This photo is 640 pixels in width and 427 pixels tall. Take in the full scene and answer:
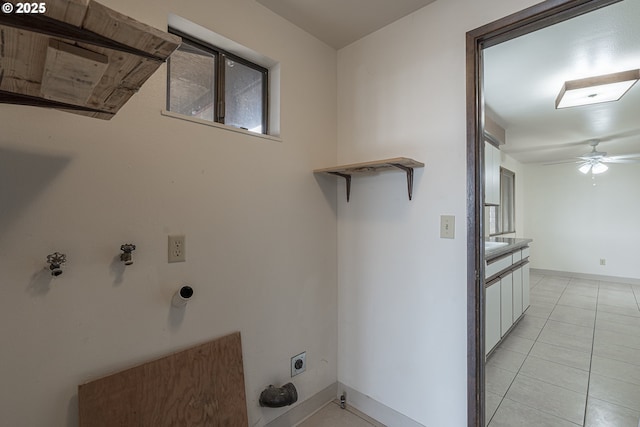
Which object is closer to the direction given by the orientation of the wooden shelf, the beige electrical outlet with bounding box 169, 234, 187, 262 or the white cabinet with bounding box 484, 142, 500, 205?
the beige electrical outlet

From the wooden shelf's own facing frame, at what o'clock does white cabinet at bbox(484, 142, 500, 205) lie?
The white cabinet is roughly at 6 o'clock from the wooden shelf.

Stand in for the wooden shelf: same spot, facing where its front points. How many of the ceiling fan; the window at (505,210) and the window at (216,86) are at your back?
2

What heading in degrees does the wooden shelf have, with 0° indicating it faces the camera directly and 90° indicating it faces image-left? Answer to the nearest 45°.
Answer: approximately 45°

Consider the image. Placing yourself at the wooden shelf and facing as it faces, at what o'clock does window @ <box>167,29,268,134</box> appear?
The window is roughly at 1 o'clock from the wooden shelf.

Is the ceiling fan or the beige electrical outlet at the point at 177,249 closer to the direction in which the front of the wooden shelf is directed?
the beige electrical outlet

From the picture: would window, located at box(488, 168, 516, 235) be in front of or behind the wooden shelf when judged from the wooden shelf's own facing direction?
behind

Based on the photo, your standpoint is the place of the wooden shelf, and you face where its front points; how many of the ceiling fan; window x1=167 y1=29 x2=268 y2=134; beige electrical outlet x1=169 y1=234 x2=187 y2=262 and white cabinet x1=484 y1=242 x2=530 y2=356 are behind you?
2

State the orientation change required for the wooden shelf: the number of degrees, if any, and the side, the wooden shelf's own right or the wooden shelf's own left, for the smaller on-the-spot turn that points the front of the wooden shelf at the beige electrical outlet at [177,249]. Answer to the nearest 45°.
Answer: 0° — it already faces it

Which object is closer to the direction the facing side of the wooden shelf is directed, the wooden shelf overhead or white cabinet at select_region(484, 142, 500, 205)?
the wooden shelf overhead

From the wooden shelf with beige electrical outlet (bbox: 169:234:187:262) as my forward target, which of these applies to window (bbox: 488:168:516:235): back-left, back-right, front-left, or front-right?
back-right

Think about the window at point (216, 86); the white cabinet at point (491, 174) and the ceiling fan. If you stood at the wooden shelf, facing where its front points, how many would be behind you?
2

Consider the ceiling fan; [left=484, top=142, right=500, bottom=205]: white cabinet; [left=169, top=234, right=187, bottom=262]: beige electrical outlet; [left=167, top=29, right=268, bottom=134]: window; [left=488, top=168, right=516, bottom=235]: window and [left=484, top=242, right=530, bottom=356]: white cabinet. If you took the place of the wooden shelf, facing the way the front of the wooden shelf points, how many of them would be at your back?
4

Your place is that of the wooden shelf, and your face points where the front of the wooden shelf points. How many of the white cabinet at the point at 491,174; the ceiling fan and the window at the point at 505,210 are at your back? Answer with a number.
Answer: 3
